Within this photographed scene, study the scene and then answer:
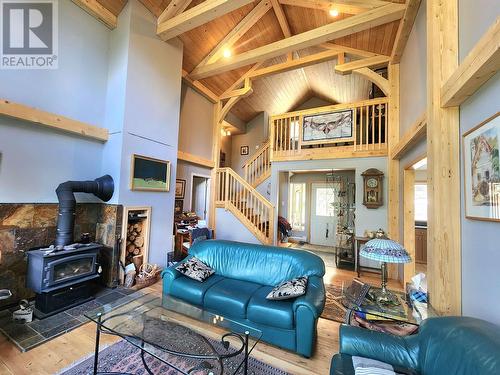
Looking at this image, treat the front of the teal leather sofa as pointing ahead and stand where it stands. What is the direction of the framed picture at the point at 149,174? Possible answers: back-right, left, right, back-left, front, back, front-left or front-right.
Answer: right

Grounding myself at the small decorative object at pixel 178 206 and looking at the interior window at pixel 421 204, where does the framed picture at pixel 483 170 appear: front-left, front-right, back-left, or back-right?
front-right

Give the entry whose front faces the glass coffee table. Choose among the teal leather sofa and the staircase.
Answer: the teal leather sofa

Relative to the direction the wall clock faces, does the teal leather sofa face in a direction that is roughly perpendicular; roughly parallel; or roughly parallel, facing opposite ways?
roughly parallel

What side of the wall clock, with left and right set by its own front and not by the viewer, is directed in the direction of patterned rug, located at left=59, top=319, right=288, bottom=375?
front

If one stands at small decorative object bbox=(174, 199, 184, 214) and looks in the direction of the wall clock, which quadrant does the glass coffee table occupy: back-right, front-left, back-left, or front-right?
front-right

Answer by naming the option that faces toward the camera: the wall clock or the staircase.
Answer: the wall clock

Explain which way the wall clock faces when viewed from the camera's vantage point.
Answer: facing the viewer

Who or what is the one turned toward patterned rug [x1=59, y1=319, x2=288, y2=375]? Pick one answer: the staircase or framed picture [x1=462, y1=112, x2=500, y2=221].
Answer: the framed picture

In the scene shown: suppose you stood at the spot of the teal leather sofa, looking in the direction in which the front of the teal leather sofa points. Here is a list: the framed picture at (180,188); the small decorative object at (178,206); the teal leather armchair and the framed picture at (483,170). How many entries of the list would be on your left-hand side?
2

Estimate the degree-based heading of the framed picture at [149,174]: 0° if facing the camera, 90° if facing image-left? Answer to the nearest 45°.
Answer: approximately 315°

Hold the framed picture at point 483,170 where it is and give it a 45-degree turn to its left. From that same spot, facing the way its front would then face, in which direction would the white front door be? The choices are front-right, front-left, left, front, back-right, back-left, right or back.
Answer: back-right

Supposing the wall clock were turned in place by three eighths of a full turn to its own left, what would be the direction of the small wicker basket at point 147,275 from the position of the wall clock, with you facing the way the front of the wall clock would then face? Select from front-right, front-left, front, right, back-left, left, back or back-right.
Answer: back

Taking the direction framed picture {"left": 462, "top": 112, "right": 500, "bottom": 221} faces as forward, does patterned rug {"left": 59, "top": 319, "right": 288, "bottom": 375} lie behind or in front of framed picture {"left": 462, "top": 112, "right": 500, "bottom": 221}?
in front

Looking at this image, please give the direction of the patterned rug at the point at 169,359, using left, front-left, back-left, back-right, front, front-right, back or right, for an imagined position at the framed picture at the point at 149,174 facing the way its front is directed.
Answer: front-right
